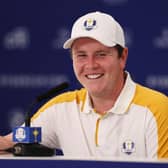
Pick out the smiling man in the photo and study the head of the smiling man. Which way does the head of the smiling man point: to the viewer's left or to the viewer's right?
to the viewer's left

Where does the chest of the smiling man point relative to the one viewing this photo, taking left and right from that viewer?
facing the viewer and to the left of the viewer

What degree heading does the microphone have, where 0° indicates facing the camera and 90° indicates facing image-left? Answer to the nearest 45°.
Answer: approximately 270°

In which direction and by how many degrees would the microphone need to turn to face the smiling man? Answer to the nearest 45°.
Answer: approximately 45° to its left

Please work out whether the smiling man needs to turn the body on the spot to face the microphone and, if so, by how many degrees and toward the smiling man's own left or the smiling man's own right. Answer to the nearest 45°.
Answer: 0° — they already face it

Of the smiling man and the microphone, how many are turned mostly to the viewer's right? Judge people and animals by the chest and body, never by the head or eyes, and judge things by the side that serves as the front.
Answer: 1
